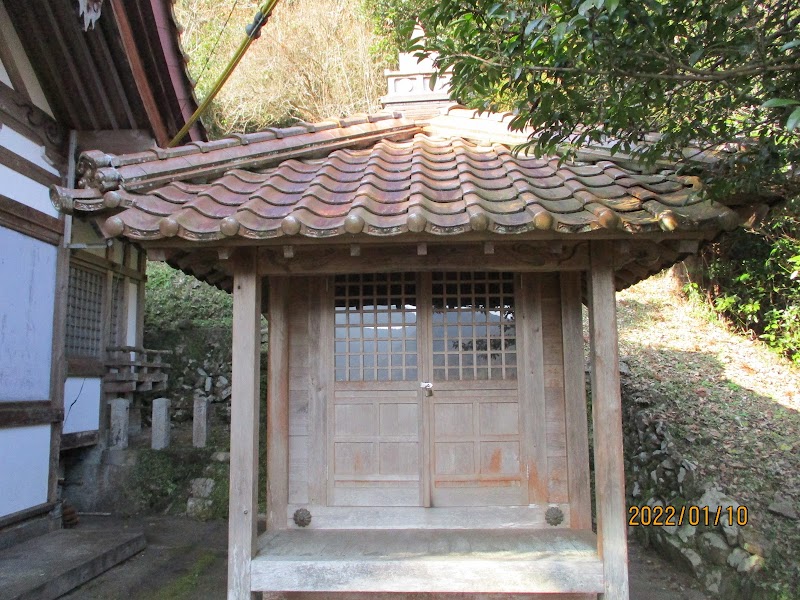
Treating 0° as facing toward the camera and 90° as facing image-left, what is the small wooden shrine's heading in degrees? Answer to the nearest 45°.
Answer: approximately 0°

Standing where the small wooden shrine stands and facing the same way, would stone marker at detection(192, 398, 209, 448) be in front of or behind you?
behind

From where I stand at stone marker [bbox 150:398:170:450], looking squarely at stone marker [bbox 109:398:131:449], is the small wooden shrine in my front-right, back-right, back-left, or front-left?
back-left

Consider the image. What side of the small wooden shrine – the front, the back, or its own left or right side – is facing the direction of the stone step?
right

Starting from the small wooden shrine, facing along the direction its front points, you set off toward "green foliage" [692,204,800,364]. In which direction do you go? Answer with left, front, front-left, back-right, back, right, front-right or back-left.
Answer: back-left

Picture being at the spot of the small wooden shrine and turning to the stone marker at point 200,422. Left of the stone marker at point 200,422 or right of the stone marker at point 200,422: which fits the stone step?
left

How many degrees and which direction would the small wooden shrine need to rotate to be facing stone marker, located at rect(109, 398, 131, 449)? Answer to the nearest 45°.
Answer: approximately 135° to its right

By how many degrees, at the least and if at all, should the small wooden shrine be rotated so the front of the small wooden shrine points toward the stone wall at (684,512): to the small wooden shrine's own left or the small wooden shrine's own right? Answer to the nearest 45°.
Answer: approximately 135° to the small wooden shrine's own left
